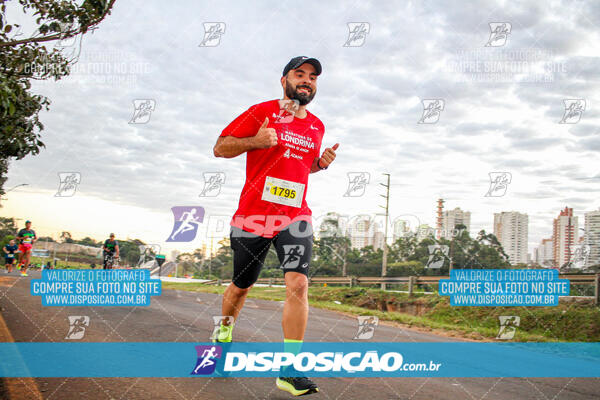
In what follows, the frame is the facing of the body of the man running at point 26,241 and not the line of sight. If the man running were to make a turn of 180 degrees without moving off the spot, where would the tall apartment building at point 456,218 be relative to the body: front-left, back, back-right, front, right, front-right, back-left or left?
right

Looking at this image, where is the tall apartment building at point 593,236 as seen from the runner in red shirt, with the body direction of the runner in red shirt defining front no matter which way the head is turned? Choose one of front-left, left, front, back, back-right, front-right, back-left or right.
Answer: left

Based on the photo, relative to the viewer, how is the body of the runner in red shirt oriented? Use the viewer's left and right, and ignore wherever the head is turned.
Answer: facing the viewer and to the right of the viewer

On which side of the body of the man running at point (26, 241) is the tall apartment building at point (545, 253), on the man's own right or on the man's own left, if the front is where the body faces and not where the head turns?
on the man's own left

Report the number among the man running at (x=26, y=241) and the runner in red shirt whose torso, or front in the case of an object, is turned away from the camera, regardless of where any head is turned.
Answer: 0

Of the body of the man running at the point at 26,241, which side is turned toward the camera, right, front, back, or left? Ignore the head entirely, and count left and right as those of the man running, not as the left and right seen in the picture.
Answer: front

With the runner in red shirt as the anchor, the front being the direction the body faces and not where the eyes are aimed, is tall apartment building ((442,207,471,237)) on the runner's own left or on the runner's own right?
on the runner's own left

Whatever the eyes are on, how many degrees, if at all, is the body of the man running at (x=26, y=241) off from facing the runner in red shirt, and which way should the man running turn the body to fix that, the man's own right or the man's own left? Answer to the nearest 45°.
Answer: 0° — they already face them

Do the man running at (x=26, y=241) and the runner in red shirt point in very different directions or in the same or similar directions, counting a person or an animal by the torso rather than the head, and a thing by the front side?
same or similar directions

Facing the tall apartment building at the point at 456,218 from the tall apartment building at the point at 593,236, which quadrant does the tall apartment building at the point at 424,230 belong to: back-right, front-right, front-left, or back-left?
front-left
